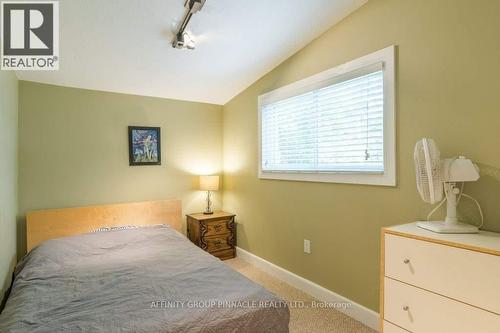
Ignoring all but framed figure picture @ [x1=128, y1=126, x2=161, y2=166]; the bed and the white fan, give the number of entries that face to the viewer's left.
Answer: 1

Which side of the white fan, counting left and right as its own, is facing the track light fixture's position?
front

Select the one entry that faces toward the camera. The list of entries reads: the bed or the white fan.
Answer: the bed

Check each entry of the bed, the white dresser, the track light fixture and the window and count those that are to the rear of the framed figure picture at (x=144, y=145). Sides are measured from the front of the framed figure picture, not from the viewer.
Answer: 0

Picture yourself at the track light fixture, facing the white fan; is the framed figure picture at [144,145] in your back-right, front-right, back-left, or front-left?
back-left

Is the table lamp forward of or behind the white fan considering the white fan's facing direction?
forward

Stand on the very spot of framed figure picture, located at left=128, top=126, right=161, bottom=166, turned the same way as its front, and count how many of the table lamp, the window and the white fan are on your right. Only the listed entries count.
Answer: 0

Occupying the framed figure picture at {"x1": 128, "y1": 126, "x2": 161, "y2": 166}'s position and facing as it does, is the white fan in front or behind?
in front

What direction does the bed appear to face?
toward the camera

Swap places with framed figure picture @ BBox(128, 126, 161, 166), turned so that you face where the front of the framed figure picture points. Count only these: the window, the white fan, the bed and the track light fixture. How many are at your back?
0

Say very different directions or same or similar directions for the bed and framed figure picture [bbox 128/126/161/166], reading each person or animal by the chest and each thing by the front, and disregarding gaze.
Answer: same or similar directions

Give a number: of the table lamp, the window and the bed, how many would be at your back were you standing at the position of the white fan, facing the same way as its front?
0

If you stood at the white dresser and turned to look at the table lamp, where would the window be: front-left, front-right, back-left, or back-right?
front-right

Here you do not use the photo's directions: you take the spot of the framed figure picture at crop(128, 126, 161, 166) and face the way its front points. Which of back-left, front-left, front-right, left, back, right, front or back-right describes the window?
front-left

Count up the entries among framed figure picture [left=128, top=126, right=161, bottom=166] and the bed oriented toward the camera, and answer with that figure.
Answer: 2

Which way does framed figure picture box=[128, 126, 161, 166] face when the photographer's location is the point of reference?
facing the viewer

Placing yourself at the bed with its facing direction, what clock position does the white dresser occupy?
The white dresser is roughly at 10 o'clock from the bed.

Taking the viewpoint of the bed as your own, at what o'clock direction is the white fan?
The white fan is roughly at 10 o'clock from the bed.

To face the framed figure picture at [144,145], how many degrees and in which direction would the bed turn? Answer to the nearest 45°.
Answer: approximately 180°

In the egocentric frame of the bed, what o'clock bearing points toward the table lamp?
The table lamp is roughly at 7 o'clock from the bed.

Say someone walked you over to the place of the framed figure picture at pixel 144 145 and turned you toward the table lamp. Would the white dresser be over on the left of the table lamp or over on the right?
right

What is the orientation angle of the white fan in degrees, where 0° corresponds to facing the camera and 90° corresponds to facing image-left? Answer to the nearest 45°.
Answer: approximately 90°
